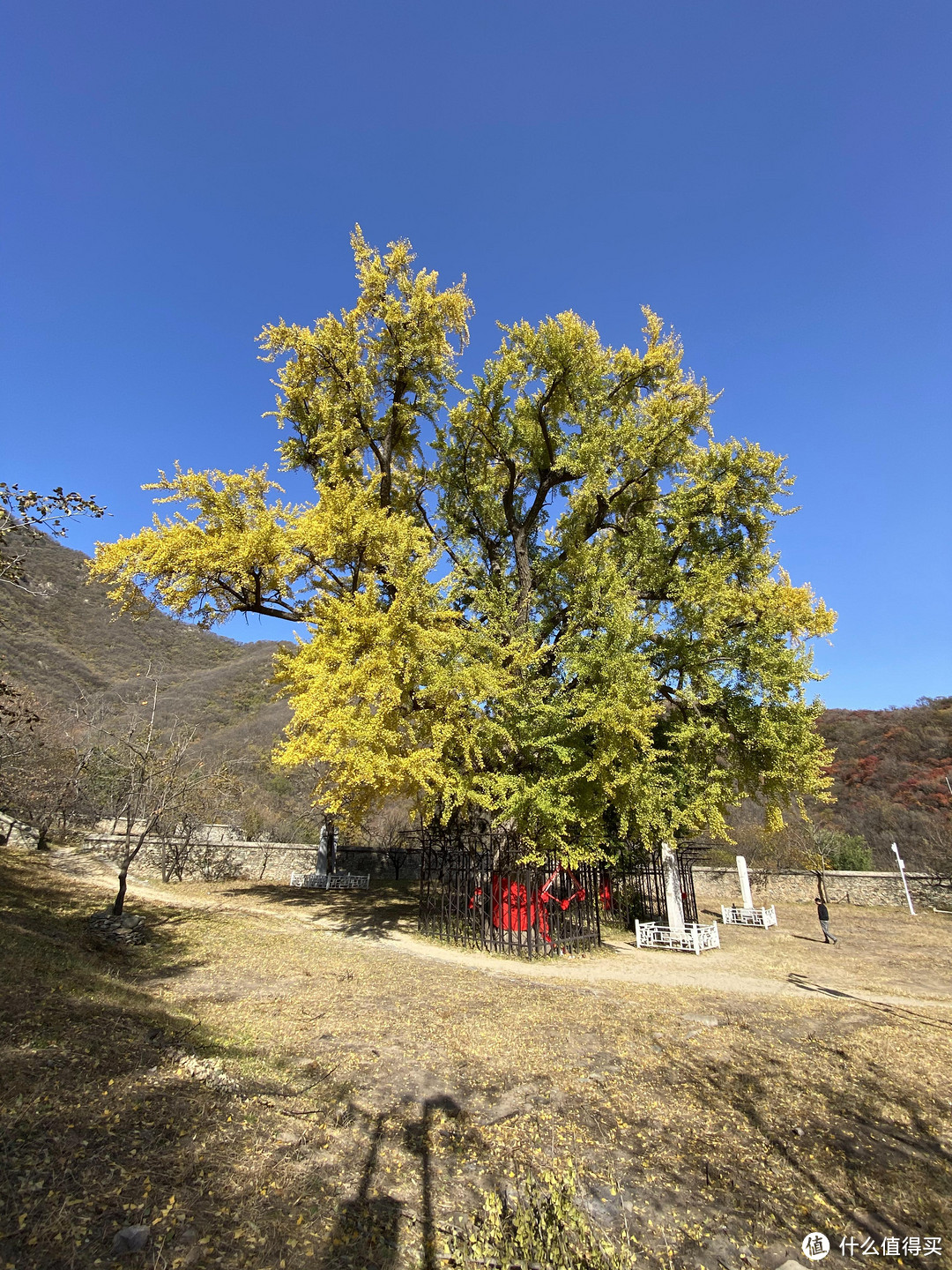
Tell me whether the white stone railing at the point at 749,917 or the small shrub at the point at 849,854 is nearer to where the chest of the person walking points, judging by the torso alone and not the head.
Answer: the white stone railing

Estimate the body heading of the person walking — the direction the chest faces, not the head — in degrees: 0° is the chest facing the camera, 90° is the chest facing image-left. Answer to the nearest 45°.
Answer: approximately 90°

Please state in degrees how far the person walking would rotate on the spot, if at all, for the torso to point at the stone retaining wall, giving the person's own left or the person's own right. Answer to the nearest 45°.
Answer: approximately 90° to the person's own right

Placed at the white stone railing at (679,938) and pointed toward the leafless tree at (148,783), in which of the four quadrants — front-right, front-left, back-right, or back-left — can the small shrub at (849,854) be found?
back-right

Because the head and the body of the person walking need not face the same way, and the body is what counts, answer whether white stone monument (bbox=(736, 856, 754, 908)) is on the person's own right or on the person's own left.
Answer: on the person's own right

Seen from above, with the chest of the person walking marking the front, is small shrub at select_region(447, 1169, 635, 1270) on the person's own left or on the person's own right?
on the person's own left

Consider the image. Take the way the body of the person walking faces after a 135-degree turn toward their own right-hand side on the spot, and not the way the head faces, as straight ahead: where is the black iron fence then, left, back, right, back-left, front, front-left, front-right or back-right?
back

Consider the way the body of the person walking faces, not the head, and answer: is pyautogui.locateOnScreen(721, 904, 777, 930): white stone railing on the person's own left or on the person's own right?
on the person's own right
